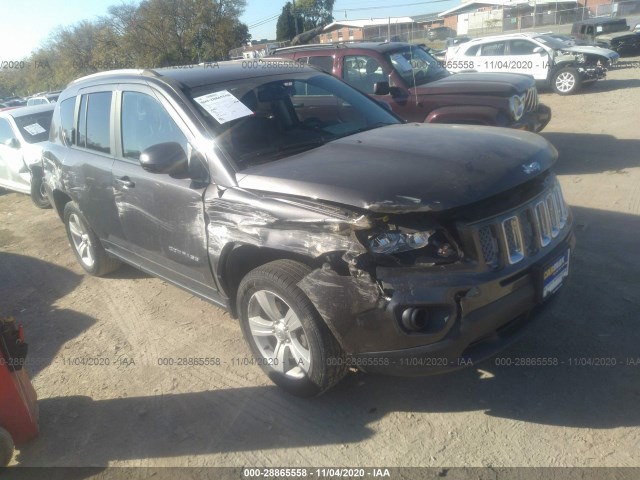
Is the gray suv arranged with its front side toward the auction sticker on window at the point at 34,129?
no

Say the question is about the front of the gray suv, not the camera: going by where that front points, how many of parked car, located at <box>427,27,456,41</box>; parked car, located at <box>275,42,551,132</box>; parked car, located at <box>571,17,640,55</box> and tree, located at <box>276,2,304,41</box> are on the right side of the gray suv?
0

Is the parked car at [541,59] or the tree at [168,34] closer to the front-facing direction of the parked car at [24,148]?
the parked car

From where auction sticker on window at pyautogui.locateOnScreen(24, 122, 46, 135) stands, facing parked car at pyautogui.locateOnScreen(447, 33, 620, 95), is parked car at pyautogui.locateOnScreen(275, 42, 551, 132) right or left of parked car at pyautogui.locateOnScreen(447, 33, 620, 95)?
right

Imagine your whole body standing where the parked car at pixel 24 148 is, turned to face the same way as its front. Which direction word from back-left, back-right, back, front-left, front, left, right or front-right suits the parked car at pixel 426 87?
front

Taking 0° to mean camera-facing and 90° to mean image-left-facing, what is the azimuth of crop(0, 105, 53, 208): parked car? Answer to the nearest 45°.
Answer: approximately 315°

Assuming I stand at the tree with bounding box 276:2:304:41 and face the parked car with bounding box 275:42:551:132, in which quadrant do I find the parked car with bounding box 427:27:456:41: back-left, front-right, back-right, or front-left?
front-left

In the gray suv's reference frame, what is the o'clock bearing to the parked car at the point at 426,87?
The parked car is roughly at 8 o'clock from the gray suv.

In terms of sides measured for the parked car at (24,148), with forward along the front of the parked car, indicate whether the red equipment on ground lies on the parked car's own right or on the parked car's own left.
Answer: on the parked car's own right

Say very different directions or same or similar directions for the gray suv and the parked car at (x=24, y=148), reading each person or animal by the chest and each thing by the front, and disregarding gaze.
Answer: same or similar directions

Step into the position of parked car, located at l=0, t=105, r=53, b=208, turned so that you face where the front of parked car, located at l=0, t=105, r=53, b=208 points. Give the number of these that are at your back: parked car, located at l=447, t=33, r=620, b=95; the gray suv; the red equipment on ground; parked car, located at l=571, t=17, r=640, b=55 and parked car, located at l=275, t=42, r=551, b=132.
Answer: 0

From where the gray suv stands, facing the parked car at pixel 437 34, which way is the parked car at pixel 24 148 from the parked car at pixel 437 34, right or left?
left

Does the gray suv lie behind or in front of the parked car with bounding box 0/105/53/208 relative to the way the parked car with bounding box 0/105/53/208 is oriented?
in front

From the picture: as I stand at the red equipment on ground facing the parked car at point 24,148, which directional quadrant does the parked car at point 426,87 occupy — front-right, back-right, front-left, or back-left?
front-right

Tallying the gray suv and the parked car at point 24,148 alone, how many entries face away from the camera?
0

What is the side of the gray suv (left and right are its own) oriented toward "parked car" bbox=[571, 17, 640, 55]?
left

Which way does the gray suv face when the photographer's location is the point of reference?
facing the viewer and to the right of the viewer

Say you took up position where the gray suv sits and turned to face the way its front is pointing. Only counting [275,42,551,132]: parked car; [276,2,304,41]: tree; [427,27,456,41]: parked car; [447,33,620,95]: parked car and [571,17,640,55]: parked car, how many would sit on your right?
0
